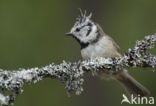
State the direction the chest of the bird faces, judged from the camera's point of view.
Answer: to the viewer's left
